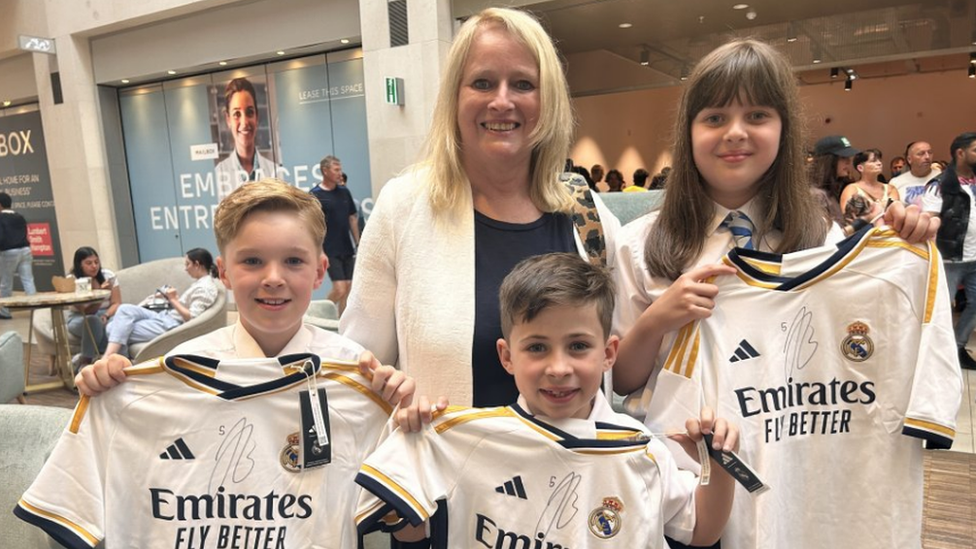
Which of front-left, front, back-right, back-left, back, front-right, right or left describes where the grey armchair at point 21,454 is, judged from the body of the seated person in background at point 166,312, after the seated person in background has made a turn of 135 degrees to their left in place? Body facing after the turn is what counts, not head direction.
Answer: front-right

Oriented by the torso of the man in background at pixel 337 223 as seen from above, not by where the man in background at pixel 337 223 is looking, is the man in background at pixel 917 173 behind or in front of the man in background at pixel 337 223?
in front

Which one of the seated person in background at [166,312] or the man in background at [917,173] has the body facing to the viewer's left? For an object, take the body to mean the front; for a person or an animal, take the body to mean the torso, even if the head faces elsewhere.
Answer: the seated person in background

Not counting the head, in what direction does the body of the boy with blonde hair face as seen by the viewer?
toward the camera

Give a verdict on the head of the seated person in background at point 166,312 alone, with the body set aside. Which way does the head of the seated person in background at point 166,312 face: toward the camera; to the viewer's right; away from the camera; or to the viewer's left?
to the viewer's left

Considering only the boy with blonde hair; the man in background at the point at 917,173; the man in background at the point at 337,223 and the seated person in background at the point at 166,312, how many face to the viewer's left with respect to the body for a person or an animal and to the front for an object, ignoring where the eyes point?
1

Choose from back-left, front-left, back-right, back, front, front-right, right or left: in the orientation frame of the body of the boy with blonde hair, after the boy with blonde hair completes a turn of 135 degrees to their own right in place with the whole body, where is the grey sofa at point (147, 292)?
front-right

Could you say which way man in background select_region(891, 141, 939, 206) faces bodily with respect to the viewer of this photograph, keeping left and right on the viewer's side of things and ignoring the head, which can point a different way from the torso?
facing the viewer

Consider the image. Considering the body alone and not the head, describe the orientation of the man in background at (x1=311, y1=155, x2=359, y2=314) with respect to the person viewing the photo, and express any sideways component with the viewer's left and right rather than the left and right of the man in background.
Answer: facing the viewer and to the right of the viewer

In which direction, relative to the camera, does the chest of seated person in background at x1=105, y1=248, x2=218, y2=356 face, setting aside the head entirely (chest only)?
to the viewer's left

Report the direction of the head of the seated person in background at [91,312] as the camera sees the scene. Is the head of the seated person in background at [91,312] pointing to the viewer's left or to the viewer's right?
to the viewer's right
